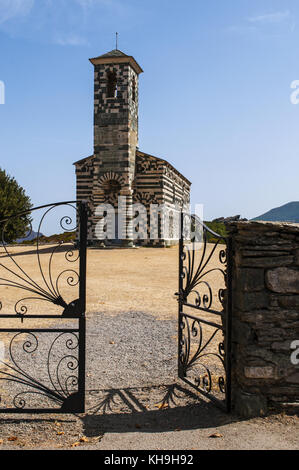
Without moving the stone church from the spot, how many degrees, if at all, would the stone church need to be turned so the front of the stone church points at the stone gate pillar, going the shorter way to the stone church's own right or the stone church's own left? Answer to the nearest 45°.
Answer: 0° — it already faces it

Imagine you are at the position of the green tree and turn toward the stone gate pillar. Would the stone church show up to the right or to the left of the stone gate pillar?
left

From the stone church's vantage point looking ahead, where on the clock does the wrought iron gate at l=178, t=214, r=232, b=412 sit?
The wrought iron gate is roughly at 12 o'clock from the stone church.

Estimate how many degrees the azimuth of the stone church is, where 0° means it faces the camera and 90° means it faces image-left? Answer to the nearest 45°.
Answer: approximately 0°
